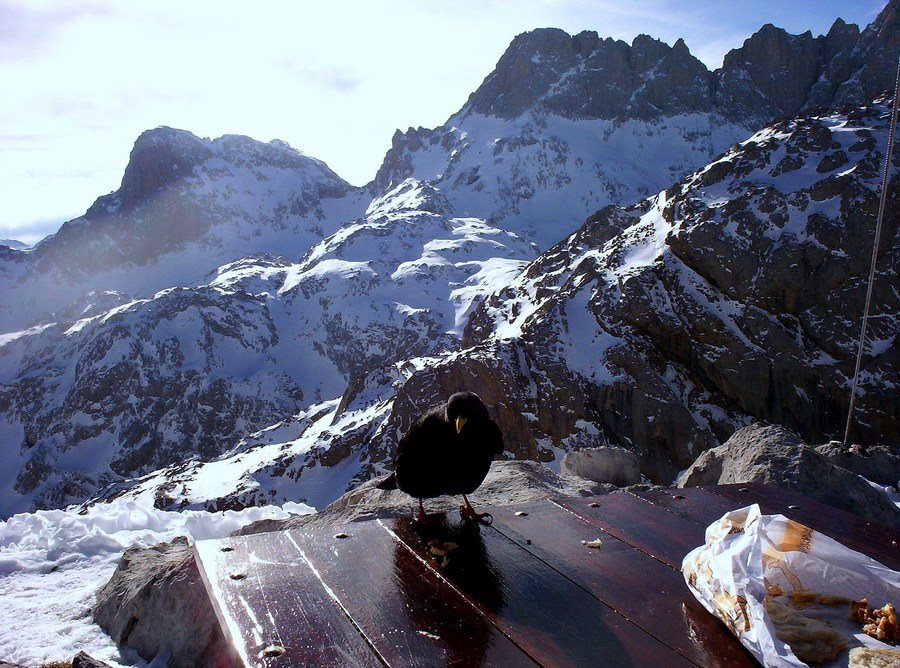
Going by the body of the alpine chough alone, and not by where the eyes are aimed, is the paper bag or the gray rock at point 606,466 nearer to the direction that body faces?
the paper bag

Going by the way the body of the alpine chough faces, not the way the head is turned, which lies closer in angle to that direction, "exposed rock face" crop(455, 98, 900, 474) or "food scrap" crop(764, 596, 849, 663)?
the food scrap

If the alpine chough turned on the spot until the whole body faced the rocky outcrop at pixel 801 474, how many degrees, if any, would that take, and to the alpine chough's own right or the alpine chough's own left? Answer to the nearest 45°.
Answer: approximately 90° to the alpine chough's own left

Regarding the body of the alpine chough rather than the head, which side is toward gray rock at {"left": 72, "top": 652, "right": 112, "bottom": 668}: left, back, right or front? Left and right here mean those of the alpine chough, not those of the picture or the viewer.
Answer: right

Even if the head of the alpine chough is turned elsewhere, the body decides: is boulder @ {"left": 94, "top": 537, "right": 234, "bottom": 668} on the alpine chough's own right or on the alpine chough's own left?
on the alpine chough's own right

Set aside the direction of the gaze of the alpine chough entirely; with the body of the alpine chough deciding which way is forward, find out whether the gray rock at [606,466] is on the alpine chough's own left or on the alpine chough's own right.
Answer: on the alpine chough's own left

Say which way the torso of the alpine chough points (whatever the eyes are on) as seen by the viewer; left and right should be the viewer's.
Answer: facing the viewer and to the right of the viewer

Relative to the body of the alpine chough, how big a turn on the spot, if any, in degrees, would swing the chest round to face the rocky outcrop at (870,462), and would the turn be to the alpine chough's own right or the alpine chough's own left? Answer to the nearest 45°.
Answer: approximately 90° to the alpine chough's own left

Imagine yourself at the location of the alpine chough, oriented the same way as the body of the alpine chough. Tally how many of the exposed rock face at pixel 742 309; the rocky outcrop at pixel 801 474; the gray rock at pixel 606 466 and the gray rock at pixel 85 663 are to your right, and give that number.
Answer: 1

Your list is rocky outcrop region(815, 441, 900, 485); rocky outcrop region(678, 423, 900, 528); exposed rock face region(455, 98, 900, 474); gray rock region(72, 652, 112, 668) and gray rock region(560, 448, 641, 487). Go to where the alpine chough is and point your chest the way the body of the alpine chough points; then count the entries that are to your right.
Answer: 1

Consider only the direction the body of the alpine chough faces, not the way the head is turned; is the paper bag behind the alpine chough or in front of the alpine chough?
in front

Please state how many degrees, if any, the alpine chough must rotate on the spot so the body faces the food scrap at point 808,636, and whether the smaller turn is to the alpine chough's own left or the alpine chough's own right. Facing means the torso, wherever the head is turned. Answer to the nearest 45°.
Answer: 0° — it already faces it
